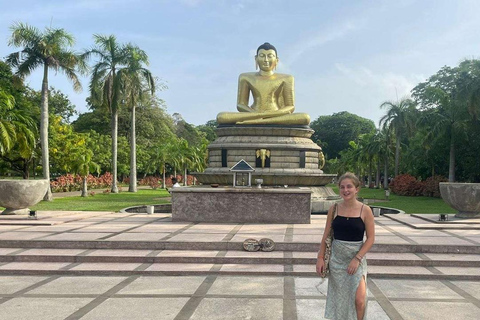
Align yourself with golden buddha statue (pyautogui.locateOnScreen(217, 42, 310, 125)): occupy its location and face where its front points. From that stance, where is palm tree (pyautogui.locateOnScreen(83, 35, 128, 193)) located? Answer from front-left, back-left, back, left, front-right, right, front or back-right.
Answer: back-right

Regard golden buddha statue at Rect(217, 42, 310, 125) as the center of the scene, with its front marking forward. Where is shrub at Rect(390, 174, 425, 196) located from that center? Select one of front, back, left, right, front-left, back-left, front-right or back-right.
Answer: back-left

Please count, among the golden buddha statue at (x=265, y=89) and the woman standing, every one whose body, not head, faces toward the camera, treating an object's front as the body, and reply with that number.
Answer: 2

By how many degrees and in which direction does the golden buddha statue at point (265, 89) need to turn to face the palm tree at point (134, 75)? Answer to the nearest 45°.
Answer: approximately 135° to its right

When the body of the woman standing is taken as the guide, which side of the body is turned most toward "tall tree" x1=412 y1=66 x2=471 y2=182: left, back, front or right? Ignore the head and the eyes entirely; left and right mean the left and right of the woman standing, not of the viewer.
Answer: back

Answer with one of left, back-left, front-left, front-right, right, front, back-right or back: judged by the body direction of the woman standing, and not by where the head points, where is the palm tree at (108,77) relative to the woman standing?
back-right

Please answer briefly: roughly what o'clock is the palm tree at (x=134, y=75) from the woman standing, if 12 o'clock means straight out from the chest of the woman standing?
The palm tree is roughly at 5 o'clock from the woman standing.

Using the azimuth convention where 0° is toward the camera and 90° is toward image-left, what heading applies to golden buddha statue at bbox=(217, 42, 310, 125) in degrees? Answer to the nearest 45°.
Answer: approximately 0°

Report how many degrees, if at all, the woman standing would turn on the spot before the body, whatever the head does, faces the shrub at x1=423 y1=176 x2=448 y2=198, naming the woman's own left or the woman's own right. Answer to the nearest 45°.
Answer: approximately 180°

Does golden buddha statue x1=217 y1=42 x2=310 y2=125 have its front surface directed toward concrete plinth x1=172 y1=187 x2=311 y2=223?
yes

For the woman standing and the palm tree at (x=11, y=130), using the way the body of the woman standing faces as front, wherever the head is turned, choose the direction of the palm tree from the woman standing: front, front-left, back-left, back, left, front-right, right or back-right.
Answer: back-right

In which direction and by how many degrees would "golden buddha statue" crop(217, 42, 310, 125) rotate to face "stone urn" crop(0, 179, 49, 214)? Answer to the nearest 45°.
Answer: approximately 45° to its right

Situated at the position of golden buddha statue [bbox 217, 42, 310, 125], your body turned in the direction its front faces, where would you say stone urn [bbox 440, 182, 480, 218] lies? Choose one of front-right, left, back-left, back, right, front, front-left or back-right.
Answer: front-left

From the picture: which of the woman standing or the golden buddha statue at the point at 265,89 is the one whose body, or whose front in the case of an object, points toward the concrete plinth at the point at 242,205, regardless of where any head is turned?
the golden buddha statue

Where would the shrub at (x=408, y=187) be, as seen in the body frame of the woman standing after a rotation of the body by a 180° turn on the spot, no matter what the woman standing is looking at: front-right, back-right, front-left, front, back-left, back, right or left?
front
